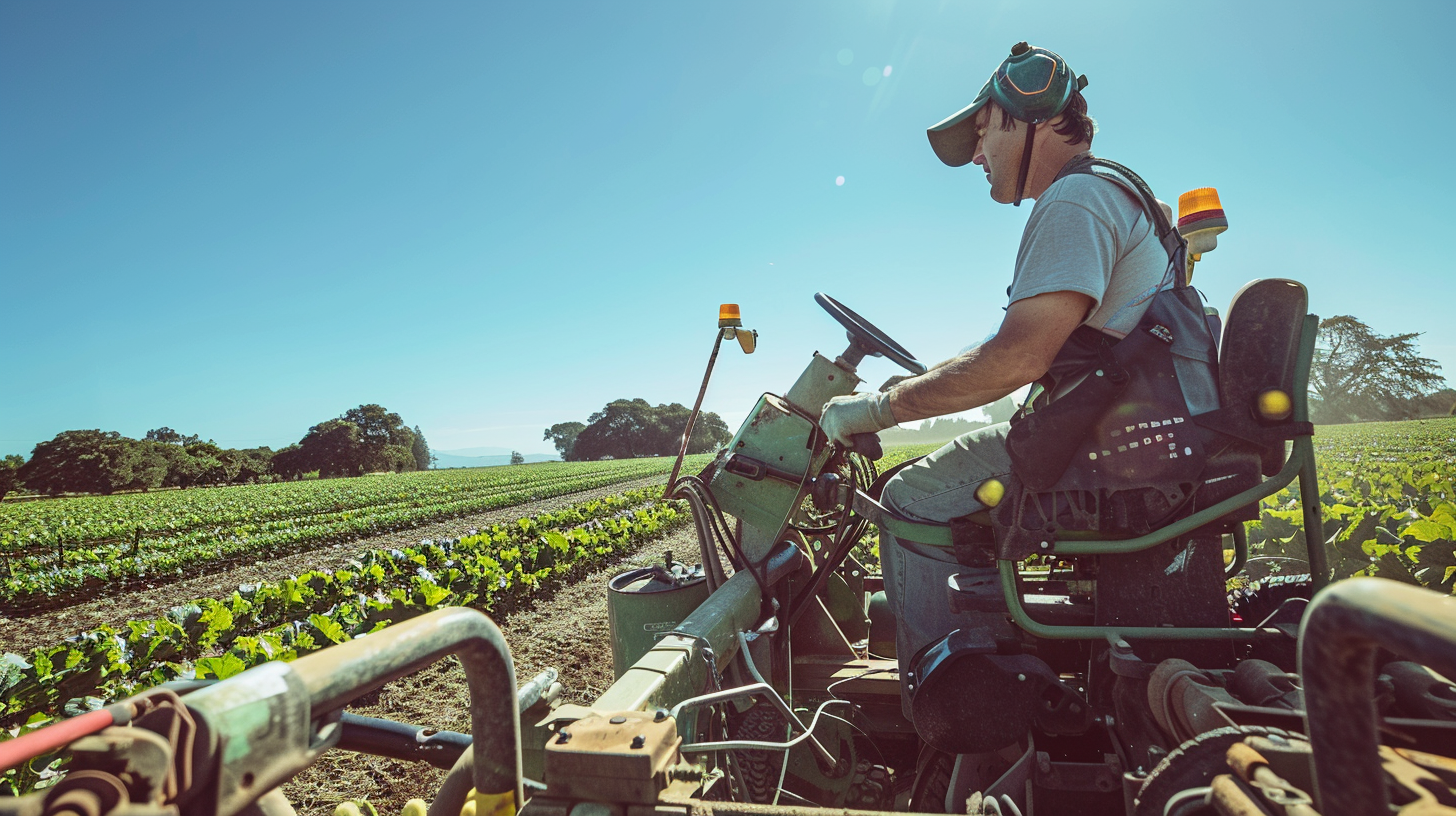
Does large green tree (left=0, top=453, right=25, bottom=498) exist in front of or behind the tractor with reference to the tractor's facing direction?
in front

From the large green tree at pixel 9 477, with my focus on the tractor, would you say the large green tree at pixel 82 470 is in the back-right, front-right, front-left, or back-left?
front-left

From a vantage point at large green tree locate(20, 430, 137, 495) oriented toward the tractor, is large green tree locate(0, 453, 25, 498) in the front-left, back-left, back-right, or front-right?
back-right

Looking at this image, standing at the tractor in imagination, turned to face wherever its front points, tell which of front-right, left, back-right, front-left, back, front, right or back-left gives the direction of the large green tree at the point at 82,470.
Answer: front-right

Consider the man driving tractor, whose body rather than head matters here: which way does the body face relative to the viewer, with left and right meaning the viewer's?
facing to the left of the viewer

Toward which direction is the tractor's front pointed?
to the viewer's left

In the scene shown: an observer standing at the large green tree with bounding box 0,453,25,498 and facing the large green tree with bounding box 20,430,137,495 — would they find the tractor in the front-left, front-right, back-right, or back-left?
front-right

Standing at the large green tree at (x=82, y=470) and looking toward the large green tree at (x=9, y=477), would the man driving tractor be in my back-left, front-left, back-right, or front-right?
back-left

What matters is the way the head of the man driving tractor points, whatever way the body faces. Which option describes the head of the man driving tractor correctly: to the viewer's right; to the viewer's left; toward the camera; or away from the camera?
to the viewer's left

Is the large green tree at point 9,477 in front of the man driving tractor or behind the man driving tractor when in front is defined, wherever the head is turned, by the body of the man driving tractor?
in front

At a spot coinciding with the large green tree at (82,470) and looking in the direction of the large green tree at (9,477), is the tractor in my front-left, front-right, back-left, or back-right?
back-left

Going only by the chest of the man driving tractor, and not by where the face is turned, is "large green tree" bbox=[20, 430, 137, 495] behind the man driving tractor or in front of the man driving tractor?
in front
